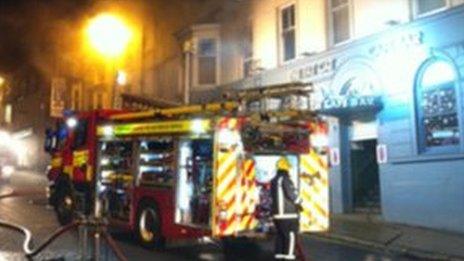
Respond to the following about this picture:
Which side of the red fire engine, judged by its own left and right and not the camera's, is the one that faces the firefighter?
back

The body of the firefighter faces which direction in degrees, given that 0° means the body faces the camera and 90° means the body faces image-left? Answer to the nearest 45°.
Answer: approximately 225°

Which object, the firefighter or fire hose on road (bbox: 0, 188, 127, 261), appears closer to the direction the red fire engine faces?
the fire hose on road

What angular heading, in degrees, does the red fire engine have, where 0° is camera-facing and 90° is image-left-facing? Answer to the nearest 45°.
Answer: approximately 135°

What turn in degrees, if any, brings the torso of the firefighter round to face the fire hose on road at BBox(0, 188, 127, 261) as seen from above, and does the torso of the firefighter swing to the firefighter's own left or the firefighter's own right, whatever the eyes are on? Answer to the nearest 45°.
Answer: approximately 135° to the firefighter's own left
